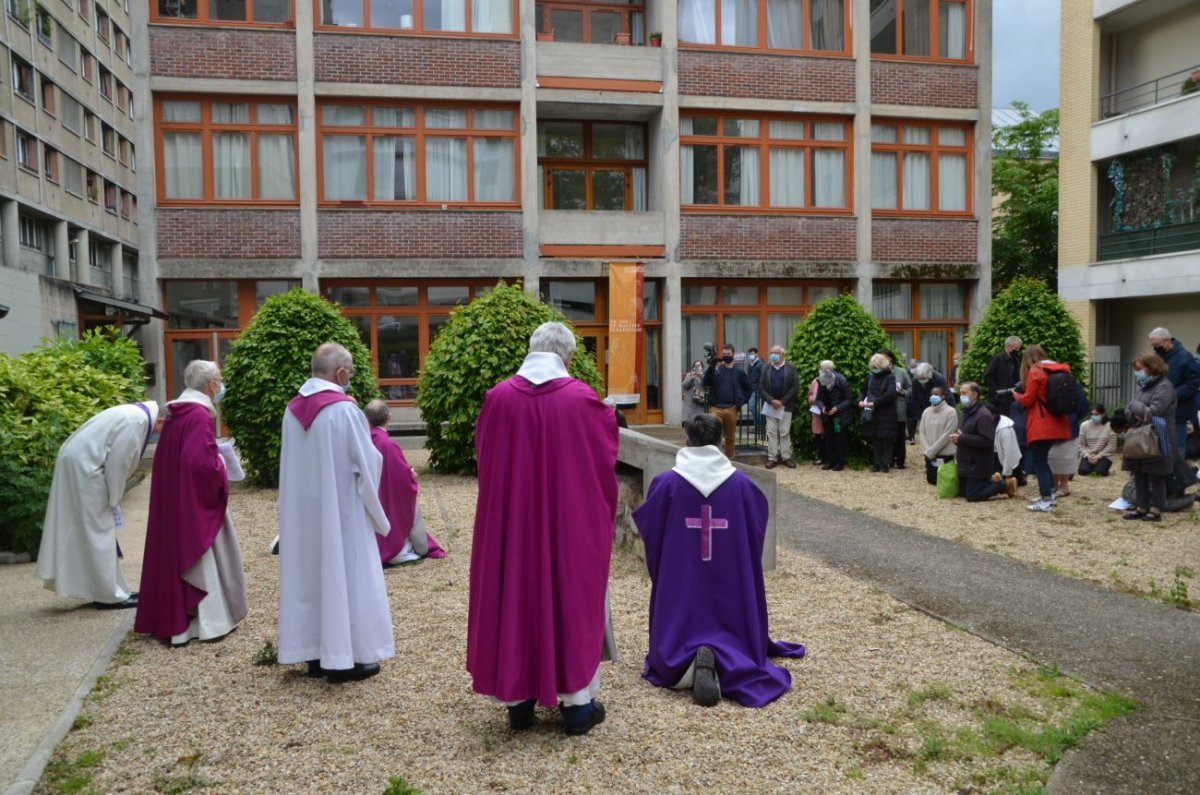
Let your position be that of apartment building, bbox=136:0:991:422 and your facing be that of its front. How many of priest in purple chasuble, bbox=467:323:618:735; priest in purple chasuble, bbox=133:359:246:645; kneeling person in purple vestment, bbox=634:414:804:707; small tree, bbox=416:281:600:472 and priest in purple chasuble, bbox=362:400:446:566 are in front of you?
5

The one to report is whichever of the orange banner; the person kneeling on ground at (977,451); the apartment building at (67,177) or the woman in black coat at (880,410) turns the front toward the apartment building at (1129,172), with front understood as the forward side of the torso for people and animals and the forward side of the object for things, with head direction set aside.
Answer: the apartment building at (67,177)

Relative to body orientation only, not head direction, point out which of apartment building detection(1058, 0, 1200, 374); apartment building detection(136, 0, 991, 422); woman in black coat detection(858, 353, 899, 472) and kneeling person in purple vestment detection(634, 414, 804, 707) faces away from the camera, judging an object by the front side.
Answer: the kneeling person in purple vestment

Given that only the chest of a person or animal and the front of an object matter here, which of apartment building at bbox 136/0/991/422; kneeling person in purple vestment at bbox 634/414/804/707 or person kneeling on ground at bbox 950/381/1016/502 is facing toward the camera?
the apartment building

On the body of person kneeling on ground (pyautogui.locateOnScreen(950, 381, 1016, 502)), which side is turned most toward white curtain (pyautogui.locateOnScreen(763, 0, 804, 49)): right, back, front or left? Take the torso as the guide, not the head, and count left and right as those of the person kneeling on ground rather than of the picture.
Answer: right

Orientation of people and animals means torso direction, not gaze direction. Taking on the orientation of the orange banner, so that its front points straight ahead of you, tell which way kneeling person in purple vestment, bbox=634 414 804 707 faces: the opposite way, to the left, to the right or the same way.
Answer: the opposite way

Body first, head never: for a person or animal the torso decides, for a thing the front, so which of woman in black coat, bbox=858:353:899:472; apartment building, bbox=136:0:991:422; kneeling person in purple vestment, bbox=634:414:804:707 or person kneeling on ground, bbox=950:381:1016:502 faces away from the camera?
the kneeling person in purple vestment

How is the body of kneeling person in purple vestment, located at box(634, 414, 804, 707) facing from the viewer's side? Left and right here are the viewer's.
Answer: facing away from the viewer

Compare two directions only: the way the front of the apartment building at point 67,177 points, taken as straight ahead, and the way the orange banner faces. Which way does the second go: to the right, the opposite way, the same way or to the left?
to the right

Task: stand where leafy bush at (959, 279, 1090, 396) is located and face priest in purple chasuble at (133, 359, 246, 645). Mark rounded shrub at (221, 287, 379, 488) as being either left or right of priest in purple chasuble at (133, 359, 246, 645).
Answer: right

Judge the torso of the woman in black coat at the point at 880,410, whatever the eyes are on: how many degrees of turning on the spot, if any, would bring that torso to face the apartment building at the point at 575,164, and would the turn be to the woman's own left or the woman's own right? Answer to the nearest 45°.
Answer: approximately 90° to the woman's own right

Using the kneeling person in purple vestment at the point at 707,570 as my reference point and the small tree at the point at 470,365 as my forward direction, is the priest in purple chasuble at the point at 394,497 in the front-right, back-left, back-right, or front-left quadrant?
front-left

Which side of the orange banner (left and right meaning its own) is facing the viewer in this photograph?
front

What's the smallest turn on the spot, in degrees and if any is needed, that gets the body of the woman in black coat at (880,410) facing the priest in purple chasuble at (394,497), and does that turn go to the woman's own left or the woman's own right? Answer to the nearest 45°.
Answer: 0° — they already face them

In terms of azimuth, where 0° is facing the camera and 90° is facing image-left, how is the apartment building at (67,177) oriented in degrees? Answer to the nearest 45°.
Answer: approximately 315°

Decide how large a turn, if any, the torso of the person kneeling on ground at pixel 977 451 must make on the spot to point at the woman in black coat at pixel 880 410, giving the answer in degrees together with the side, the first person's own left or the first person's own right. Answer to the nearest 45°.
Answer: approximately 45° to the first person's own right

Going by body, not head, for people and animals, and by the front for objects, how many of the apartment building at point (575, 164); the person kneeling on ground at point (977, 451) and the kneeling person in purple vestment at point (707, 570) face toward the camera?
1

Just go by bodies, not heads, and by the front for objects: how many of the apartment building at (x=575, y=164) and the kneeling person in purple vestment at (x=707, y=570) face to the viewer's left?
0

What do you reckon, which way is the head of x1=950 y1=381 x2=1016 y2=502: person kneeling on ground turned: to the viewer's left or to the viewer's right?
to the viewer's left

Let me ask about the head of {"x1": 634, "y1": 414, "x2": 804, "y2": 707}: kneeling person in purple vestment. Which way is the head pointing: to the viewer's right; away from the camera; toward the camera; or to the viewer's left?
away from the camera

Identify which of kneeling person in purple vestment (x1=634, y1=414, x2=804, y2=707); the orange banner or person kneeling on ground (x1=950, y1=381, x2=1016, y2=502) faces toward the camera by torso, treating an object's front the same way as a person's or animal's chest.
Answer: the orange banner
